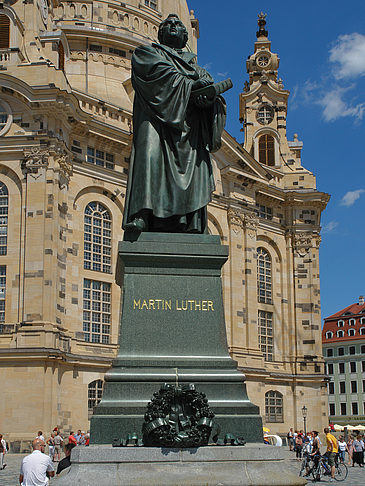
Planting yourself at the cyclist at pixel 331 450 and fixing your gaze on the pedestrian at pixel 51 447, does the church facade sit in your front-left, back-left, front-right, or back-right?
front-right

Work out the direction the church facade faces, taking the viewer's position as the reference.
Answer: facing the viewer and to the right of the viewer

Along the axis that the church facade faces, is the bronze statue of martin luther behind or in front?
in front

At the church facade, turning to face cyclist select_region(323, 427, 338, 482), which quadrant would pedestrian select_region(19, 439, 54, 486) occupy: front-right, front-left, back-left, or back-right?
front-right

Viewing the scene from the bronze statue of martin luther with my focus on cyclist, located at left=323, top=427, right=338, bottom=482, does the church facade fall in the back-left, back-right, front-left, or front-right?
front-left

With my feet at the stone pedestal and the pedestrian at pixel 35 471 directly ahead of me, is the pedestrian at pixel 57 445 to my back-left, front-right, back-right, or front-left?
front-right

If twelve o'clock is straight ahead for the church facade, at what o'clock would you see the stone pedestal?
The stone pedestal is roughly at 1 o'clock from the church facade.

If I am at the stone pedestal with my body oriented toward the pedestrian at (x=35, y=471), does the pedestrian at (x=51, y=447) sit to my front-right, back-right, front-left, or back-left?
front-right

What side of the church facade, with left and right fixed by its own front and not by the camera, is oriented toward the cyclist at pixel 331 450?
front
